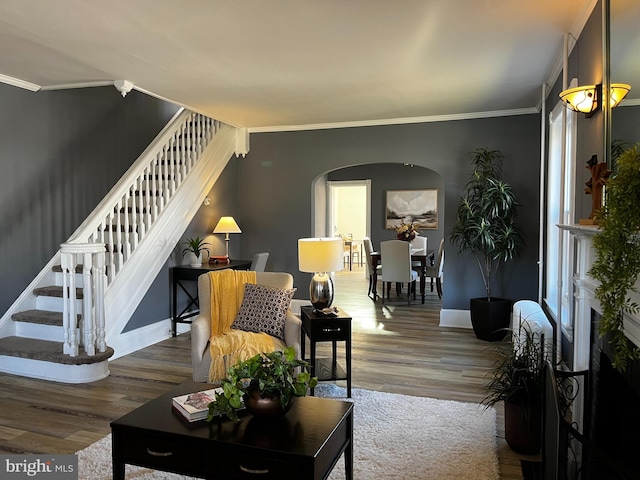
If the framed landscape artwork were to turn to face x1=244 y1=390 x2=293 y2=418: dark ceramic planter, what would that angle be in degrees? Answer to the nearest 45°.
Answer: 0° — it already faces it

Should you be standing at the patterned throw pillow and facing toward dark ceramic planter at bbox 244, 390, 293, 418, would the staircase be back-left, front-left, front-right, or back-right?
back-right

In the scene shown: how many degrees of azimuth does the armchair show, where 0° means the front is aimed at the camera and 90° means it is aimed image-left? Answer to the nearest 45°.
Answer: approximately 0°

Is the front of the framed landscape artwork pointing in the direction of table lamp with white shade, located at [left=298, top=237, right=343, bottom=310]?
yes

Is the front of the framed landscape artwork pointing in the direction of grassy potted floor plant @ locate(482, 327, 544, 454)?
yes

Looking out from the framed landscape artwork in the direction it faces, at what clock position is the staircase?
The staircase is roughly at 1 o'clock from the framed landscape artwork.

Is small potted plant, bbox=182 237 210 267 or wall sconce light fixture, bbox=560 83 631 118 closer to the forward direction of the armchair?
the wall sconce light fixture

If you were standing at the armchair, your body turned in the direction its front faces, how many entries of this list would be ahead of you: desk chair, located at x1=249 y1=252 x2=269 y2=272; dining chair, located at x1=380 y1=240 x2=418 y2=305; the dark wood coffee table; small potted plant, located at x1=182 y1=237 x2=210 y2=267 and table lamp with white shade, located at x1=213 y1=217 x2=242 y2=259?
1

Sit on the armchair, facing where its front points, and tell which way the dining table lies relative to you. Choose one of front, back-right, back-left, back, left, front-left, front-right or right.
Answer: back-left

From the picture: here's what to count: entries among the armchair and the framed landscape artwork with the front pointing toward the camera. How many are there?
2

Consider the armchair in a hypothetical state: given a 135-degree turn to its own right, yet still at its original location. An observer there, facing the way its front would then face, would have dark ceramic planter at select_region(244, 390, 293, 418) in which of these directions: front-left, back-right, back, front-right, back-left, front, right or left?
back-left

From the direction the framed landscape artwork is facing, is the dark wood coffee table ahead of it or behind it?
ahead

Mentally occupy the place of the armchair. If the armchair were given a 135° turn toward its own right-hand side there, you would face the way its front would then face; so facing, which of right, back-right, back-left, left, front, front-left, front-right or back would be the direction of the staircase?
front

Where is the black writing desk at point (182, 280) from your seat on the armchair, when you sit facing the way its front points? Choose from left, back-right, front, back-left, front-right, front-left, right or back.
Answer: back

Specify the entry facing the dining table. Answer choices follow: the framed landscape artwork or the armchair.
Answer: the framed landscape artwork

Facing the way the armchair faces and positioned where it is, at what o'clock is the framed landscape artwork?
The framed landscape artwork is roughly at 7 o'clock from the armchair.

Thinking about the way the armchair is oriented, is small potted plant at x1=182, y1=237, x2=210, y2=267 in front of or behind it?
behind
